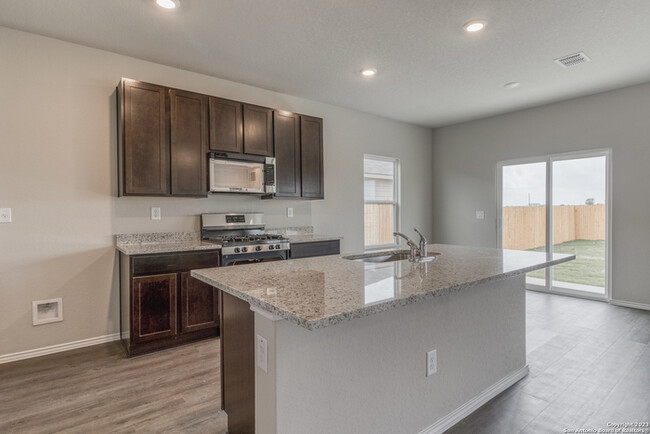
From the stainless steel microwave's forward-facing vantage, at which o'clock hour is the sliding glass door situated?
The sliding glass door is roughly at 9 o'clock from the stainless steel microwave.

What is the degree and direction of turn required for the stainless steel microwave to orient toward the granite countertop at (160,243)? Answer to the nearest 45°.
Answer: approximately 90° to its right

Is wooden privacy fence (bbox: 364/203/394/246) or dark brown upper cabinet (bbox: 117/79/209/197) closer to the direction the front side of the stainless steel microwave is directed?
the dark brown upper cabinet

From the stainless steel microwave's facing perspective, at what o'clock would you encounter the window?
The window is roughly at 8 o'clock from the stainless steel microwave.

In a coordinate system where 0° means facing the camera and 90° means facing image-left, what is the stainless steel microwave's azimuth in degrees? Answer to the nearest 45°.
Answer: approximately 0°

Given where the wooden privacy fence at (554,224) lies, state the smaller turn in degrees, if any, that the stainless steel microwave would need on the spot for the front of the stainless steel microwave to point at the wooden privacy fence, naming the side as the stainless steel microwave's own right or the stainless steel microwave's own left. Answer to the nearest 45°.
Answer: approximately 90° to the stainless steel microwave's own left

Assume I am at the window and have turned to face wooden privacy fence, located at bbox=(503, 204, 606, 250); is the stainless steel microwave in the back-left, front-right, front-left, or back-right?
back-right

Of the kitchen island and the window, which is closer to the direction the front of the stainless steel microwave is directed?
the kitchen island

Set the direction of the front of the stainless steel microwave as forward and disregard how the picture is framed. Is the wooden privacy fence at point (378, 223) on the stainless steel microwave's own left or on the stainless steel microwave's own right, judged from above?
on the stainless steel microwave's own left

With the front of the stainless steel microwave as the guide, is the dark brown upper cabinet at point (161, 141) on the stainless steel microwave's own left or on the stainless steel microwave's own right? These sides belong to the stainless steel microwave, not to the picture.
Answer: on the stainless steel microwave's own right
